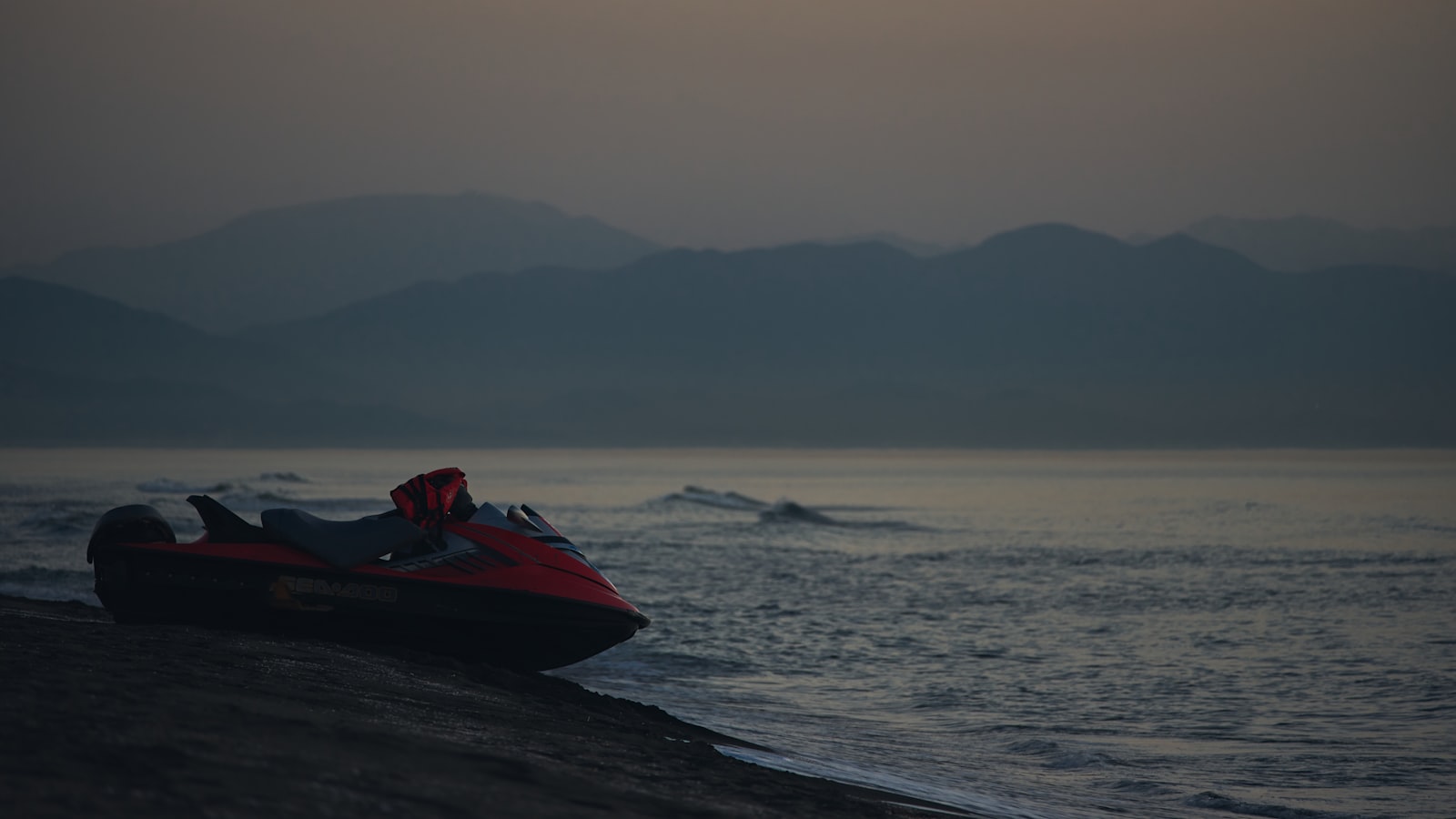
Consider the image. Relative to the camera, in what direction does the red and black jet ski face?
facing to the right of the viewer
